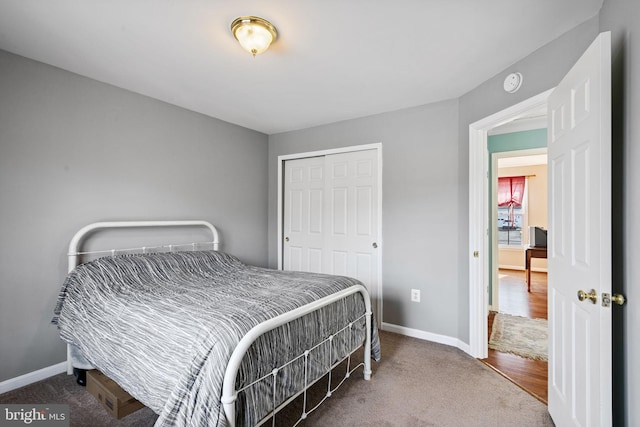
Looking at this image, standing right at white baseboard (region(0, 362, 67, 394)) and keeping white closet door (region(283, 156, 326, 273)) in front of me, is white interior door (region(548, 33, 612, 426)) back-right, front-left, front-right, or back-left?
front-right

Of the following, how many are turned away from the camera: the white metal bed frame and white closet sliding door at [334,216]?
0

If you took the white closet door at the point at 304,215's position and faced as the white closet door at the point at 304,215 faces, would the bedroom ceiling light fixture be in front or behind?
in front

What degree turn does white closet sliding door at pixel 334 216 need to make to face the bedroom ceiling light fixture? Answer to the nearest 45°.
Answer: approximately 45° to its left

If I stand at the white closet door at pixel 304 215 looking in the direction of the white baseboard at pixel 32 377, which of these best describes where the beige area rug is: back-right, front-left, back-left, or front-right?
back-left

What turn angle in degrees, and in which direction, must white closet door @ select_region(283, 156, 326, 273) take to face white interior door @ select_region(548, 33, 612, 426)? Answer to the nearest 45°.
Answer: approximately 90° to its left

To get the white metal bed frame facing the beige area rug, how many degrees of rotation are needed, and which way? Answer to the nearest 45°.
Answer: approximately 45° to its left

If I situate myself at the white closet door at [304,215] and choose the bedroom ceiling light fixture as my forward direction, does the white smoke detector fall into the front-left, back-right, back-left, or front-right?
front-left

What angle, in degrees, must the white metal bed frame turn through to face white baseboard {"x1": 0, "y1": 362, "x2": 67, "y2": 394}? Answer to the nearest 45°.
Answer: approximately 180°

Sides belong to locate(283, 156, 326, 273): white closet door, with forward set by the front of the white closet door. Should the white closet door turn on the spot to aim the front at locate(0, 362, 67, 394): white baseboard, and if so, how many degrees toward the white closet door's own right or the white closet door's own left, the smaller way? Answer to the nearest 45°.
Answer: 0° — it already faces it

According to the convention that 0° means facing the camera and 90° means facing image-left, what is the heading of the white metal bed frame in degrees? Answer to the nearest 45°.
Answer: approximately 315°

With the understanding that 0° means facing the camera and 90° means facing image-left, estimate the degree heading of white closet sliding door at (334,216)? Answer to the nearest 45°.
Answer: approximately 45°

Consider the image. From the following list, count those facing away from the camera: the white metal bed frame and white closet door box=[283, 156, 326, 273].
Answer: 0

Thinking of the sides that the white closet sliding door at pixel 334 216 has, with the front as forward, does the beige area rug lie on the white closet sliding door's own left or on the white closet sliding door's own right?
on the white closet sliding door's own left
